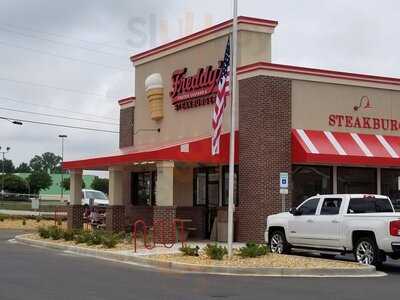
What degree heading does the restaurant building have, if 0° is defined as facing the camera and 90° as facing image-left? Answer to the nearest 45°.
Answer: approximately 45°

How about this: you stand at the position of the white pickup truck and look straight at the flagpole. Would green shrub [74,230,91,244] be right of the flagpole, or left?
right
